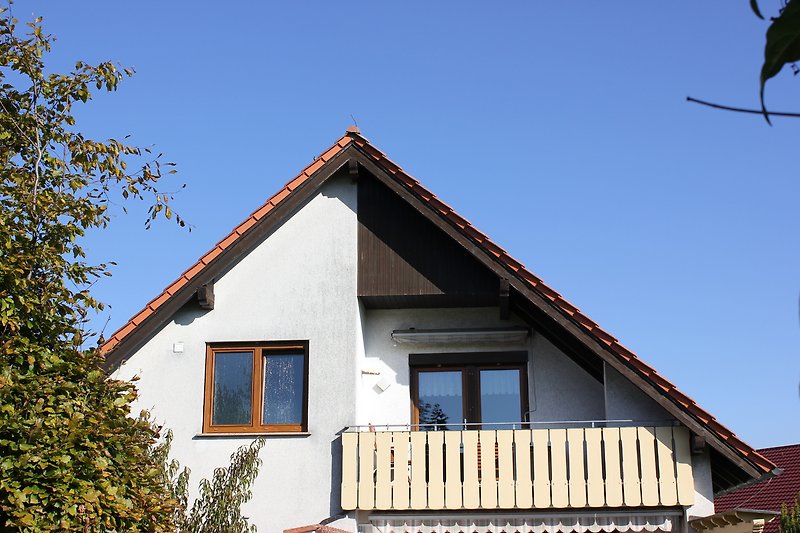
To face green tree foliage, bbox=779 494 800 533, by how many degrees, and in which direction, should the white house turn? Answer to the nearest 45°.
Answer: approximately 135° to its left

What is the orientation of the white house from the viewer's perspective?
toward the camera

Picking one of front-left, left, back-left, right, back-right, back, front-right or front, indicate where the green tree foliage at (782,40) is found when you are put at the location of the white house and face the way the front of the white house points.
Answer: front

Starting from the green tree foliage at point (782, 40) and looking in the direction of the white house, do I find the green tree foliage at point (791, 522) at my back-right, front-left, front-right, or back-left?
front-right

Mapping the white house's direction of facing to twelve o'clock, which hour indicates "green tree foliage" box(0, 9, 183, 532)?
The green tree foliage is roughly at 1 o'clock from the white house.
